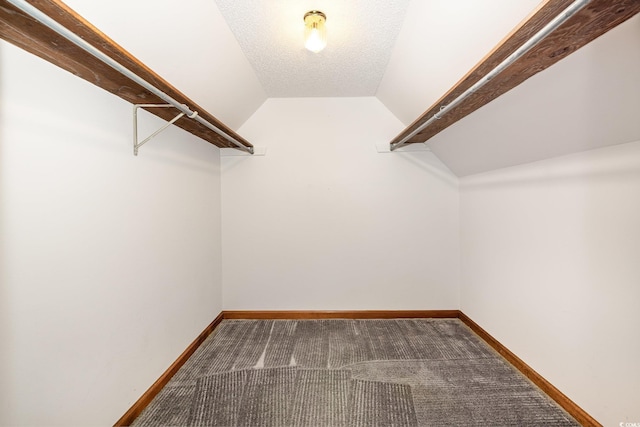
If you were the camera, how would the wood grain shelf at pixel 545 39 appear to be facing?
facing to the left of the viewer

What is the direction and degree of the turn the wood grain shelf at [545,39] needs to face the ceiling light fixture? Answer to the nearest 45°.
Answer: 0° — it already faces it
